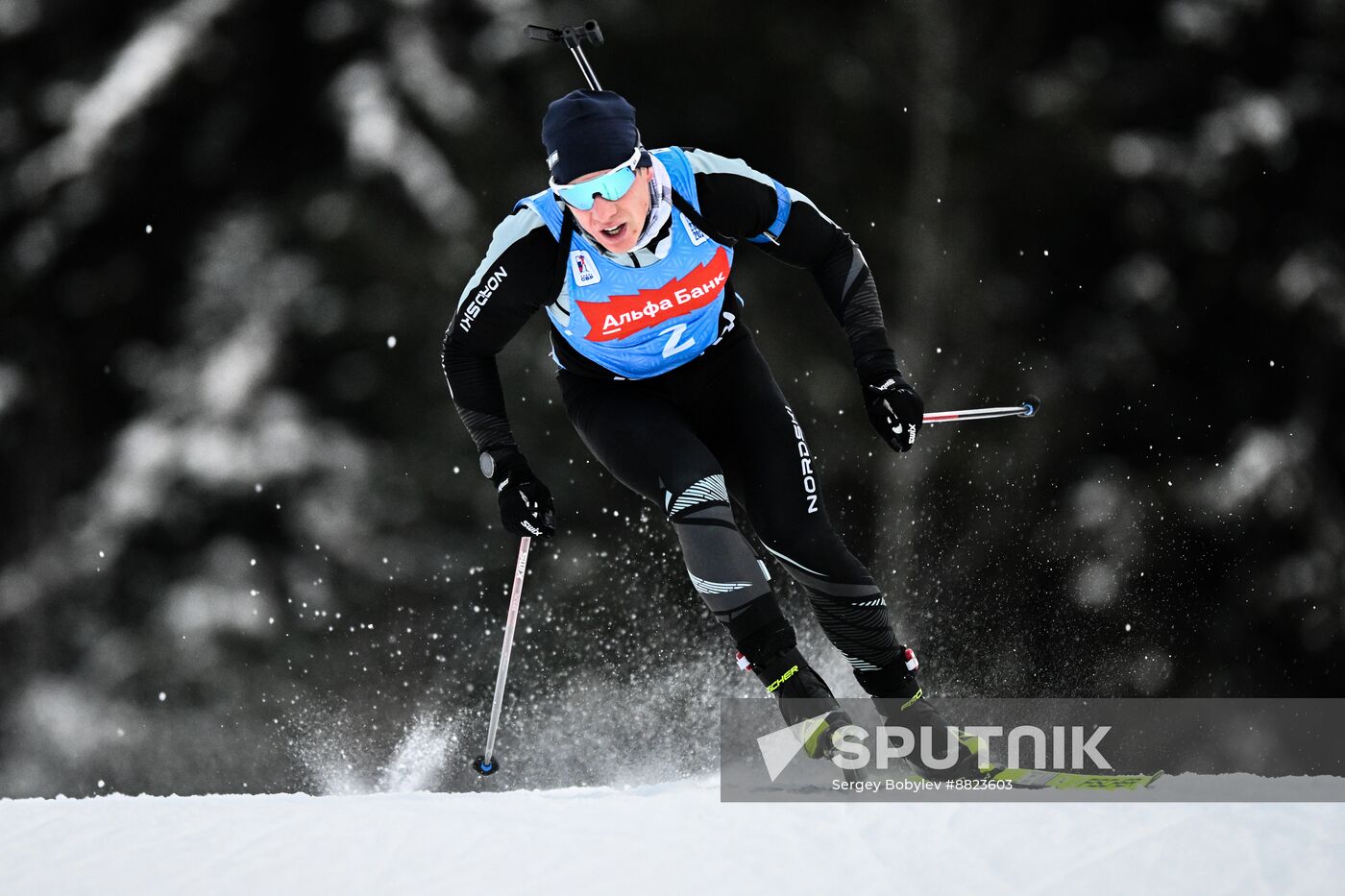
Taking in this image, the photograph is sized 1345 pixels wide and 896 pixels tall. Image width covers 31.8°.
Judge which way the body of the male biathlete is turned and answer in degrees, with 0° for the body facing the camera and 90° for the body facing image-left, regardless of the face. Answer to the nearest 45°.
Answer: approximately 0°
